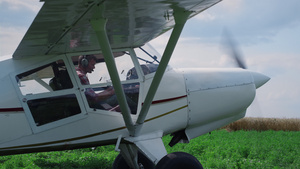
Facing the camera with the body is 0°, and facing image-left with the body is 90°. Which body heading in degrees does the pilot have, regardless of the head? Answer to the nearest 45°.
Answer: approximately 270°

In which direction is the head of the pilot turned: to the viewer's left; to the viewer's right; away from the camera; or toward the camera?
to the viewer's right
